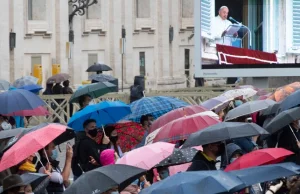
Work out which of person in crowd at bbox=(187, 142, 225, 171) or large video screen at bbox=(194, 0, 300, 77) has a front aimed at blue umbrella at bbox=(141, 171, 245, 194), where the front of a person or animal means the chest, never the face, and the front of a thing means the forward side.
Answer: the large video screen

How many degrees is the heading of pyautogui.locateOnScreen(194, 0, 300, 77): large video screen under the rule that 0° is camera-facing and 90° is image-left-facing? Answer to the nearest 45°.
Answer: approximately 0°

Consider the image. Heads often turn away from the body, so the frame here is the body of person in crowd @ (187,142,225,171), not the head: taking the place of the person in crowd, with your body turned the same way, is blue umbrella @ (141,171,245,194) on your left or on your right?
on your right

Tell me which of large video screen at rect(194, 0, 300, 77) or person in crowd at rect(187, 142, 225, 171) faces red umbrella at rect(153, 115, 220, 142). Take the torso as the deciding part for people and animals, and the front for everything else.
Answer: the large video screen
